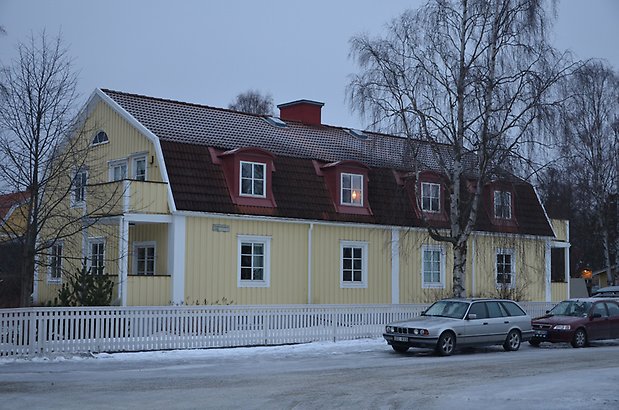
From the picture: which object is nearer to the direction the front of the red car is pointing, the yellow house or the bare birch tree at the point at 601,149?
the yellow house

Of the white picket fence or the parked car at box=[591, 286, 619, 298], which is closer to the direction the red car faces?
the white picket fence

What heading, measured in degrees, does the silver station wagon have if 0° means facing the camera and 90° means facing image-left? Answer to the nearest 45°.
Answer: approximately 45°

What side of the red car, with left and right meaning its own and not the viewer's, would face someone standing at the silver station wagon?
front

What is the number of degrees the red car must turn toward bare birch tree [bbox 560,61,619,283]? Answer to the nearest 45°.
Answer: approximately 135° to its right

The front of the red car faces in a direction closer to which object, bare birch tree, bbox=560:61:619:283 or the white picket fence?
the white picket fence

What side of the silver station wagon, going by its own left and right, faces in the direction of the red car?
back

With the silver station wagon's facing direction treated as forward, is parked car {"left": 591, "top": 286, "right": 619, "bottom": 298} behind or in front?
behind

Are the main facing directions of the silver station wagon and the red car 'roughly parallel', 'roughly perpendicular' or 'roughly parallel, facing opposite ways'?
roughly parallel

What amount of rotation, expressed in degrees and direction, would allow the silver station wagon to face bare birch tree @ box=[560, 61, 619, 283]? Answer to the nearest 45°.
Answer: approximately 135° to its right

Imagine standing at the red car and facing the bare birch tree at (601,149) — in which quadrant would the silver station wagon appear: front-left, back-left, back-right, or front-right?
back-left
